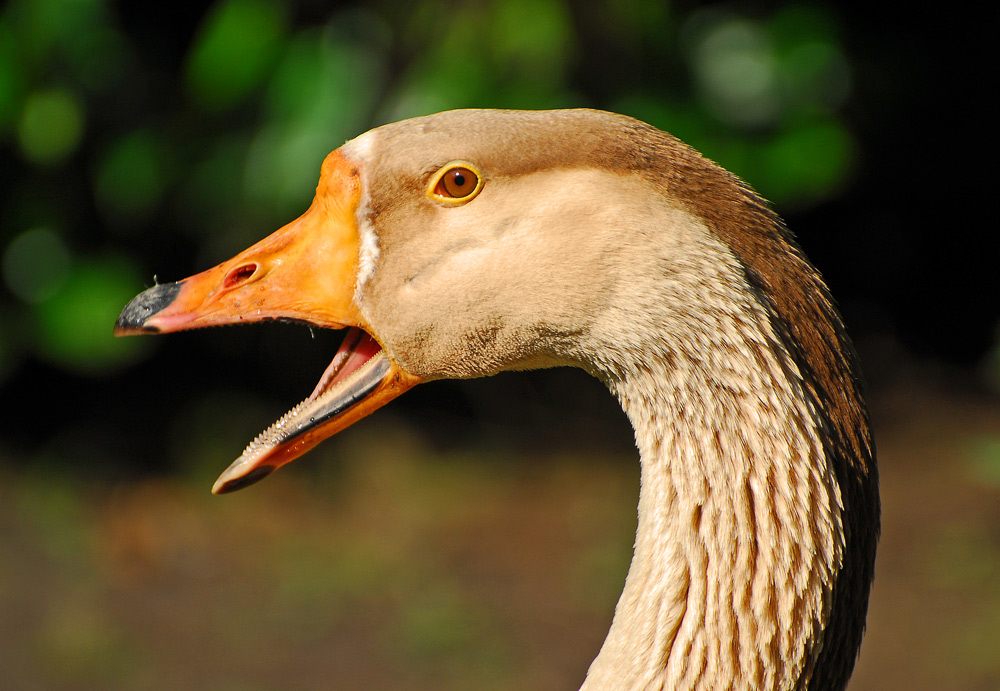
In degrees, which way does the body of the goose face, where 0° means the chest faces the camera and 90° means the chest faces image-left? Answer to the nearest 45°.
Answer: approximately 90°
